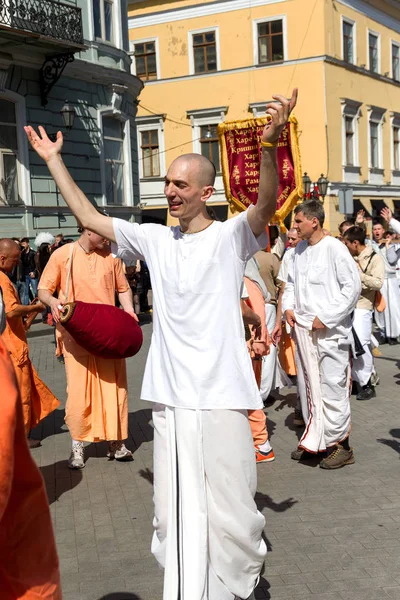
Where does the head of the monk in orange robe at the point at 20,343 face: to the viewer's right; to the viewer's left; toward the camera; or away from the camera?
to the viewer's right

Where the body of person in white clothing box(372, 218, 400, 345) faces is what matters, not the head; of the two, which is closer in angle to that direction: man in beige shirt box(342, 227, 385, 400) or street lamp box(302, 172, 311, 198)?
the man in beige shirt

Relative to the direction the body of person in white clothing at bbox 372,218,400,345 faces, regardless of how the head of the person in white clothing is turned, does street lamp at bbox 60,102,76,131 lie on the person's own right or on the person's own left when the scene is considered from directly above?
on the person's own right

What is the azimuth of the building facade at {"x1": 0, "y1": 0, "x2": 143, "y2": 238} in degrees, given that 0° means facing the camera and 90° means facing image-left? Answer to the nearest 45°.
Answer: approximately 315°

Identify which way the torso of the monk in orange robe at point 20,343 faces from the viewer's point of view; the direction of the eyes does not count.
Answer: to the viewer's right

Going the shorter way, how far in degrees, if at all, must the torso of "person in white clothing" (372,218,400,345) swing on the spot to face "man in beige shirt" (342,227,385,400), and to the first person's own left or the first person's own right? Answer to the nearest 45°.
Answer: approximately 45° to the first person's own left

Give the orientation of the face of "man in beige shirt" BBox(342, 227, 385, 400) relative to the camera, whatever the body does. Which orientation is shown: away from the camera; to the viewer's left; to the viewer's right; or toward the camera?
to the viewer's left

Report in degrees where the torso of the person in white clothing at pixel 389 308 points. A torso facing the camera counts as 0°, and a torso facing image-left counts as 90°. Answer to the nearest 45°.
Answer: approximately 45°

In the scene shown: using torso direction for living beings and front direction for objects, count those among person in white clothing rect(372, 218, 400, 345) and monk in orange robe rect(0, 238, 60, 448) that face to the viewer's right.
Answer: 1

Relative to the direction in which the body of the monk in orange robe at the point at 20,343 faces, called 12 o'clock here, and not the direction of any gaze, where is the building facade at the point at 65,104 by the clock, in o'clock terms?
The building facade is roughly at 9 o'clock from the monk in orange robe.

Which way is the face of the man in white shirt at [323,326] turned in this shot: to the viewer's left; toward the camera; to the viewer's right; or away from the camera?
to the viewer's left

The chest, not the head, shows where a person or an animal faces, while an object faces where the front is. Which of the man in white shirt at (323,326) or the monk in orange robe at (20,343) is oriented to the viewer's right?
the monk in orange robe
